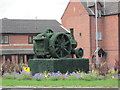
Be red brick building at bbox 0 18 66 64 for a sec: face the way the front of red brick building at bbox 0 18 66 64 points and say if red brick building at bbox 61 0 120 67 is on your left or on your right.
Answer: on your left

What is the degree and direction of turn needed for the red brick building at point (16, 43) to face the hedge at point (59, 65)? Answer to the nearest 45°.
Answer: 0° — it already faces it

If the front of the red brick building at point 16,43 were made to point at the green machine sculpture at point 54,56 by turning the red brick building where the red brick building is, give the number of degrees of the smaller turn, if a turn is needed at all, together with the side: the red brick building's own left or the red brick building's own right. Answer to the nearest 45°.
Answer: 0° — it already faces it

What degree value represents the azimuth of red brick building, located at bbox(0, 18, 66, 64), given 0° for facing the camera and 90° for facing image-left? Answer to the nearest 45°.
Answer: approximately 0°

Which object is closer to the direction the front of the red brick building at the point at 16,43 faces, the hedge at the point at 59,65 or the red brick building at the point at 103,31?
the hedge

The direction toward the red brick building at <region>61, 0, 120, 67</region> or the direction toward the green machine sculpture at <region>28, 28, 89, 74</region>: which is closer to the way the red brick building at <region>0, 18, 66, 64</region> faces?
the green machine sculpture
